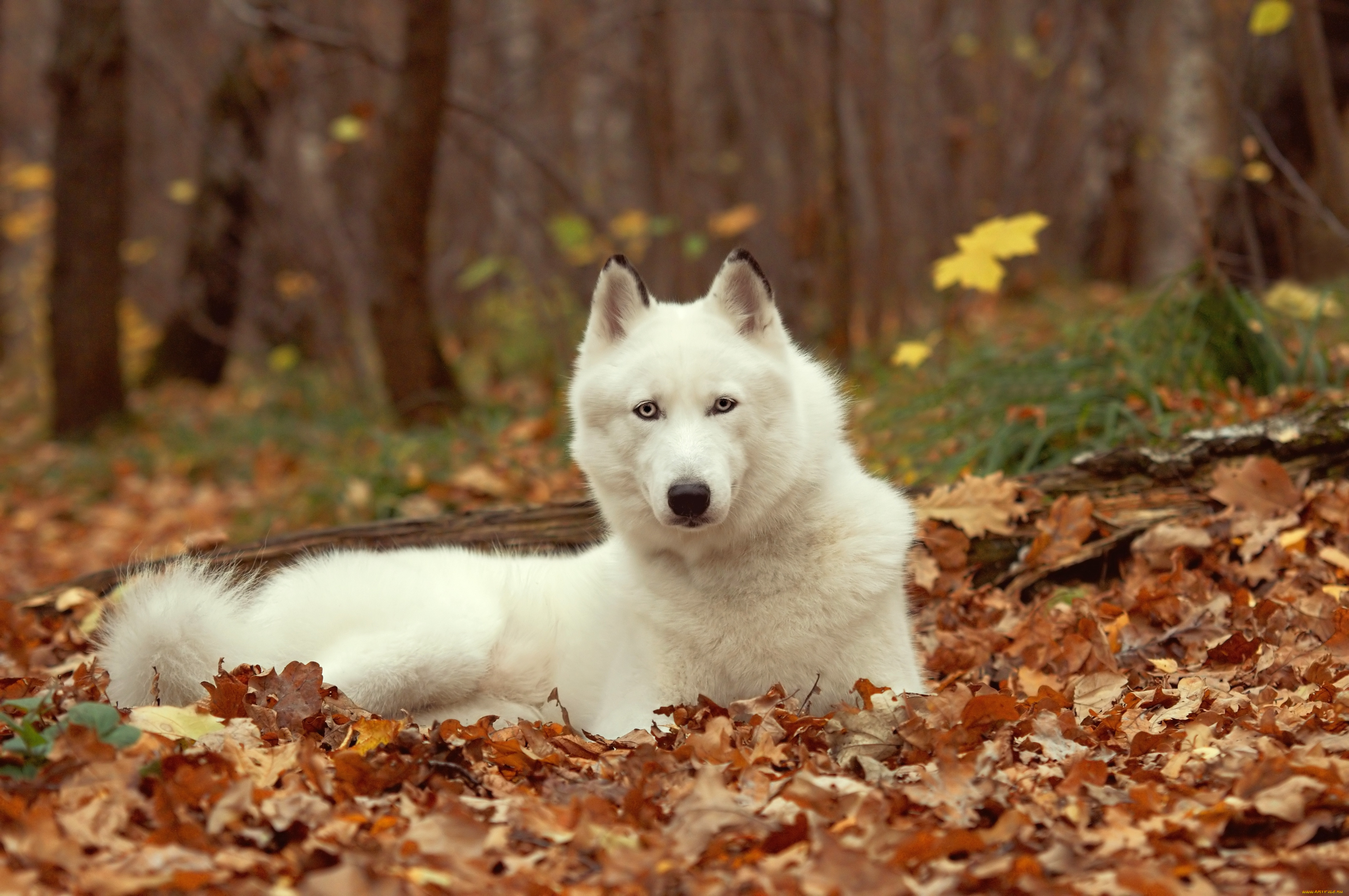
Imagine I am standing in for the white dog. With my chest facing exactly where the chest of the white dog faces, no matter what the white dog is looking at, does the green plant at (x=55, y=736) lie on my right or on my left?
on my right

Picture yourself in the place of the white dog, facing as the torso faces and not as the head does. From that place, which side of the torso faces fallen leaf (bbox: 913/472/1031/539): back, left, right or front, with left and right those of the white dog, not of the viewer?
left

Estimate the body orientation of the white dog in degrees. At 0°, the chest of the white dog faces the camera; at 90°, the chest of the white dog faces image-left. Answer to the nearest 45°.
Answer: approximately 315°

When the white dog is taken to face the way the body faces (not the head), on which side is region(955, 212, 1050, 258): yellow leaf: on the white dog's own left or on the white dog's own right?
on the white dog's own left

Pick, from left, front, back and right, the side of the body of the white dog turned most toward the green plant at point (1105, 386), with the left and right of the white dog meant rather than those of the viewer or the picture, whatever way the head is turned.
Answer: left

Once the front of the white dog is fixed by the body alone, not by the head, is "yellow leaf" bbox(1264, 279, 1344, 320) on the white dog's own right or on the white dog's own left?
on the white dog's own left

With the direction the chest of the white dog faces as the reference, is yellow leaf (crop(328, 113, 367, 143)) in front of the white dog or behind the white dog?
behind

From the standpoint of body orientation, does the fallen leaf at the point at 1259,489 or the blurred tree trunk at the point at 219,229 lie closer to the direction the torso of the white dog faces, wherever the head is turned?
the fallen leaf

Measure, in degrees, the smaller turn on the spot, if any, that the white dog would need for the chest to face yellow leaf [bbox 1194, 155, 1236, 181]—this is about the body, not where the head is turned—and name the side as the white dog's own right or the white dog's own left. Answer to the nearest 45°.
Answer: approximately 90° to the white dog's own left

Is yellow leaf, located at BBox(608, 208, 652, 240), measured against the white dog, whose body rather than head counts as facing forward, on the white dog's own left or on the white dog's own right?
on the white dog's own left

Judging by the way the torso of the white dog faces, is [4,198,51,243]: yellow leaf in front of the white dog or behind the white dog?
behind
